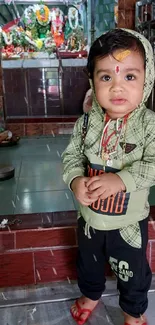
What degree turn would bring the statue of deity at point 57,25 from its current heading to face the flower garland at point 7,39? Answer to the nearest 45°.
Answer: approximately 90° to its right

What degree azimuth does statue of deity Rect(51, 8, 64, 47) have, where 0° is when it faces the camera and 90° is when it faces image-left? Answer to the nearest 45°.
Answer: approximately 0°
